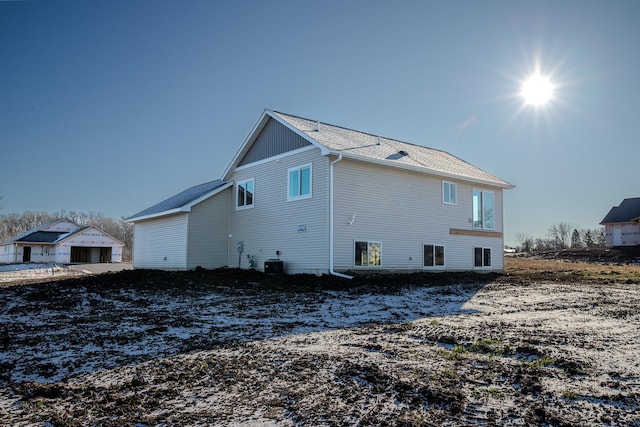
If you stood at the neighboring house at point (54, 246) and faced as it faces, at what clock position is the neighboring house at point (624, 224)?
the neighboring house at point (624, 224) is roughly at 10 o'clock from the neighboring house at point (54, 246).

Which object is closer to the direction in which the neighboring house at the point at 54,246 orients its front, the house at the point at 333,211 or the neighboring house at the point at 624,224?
the house

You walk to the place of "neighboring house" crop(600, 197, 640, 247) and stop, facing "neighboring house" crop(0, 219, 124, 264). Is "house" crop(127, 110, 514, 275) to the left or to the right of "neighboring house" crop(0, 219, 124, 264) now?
left

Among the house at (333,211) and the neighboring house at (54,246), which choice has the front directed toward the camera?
the neighboring house

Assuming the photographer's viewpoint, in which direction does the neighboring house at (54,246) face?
facing the viewer

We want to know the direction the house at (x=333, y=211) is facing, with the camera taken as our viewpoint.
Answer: facing away from the viewer and to the left of the viewer

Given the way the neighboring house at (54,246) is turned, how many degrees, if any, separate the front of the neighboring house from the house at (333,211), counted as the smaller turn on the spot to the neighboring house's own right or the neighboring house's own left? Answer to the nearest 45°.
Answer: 0° — it already faces it

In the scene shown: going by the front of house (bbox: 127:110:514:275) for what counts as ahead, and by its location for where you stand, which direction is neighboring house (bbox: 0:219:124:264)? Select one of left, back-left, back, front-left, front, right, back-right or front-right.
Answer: front

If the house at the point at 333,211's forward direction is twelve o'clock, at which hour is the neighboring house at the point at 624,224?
The neighboring house is roughly at 3 o'clock from the house.

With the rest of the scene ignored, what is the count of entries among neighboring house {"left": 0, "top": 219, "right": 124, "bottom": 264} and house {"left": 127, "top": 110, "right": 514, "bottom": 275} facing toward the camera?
1

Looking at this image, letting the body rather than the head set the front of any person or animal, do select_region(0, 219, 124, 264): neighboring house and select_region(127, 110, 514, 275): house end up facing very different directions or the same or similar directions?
very different directions
